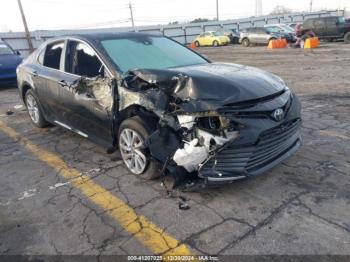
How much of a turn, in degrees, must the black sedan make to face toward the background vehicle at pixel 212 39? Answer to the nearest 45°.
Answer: approximately 135° to its left

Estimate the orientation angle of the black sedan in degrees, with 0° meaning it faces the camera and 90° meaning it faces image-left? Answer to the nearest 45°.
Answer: approximately 315°

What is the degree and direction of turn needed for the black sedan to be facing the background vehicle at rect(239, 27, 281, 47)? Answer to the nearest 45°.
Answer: approximately 135° to its left
